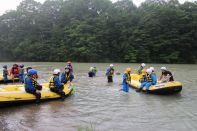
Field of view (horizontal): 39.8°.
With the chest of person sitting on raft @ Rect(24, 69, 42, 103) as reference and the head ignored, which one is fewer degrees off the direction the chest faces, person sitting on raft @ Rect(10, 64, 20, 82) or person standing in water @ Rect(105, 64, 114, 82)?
the person standing in water

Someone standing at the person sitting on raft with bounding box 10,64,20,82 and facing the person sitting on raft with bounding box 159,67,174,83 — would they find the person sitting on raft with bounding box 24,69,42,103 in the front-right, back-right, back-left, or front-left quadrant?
front-right

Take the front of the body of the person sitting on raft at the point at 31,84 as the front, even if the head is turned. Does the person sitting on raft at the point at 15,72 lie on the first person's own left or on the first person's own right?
on the first person's own left

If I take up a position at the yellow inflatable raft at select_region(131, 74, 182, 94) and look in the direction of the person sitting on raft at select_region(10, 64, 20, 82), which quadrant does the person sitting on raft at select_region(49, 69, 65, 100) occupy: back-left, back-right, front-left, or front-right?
front-left

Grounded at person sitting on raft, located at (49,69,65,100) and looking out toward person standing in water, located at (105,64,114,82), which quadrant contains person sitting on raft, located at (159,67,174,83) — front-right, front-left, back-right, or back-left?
front-right

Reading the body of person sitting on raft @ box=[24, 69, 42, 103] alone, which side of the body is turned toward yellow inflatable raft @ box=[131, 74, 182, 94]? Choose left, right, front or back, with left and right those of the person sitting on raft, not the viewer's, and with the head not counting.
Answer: front

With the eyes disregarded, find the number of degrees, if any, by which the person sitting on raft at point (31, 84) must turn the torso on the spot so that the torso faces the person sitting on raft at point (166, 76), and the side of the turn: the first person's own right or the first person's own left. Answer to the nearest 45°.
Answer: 0° — they already face them

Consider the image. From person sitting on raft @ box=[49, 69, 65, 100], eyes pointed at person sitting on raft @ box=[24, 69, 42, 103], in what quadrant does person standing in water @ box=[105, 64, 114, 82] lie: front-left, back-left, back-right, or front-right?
back-right

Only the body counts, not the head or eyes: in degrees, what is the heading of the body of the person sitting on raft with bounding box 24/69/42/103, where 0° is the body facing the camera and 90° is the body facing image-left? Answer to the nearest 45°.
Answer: approximately 270°
